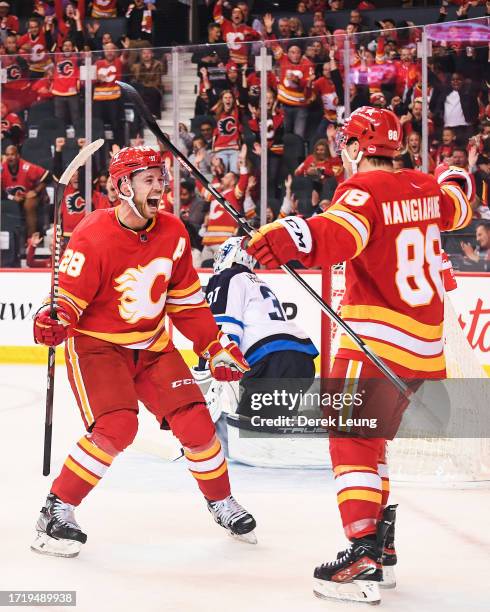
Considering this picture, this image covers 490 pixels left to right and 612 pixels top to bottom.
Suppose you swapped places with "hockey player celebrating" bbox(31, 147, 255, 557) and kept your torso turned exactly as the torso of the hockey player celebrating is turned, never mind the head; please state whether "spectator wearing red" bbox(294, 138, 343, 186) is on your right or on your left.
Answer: on your left

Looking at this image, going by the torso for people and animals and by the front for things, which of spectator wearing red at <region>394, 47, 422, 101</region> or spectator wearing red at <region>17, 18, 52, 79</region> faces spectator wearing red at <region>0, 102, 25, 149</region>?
spectator wearing red at <region>17, 18, 52, 79</region>

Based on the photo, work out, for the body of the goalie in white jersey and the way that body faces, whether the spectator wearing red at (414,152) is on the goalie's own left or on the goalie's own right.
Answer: on the goalie's own right

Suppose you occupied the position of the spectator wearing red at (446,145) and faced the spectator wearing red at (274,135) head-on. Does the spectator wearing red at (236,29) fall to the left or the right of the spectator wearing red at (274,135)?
right

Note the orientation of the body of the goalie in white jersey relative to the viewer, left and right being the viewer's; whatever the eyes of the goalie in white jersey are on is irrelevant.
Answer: facing away from the viewer and to the left of the viewer

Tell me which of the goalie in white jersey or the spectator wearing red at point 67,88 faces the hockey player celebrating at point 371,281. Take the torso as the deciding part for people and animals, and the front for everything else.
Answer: the spectator wearing red

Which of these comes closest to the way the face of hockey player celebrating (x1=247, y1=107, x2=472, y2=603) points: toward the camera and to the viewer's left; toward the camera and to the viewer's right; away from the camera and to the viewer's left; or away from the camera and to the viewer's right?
away from the camera and to the viewer's left

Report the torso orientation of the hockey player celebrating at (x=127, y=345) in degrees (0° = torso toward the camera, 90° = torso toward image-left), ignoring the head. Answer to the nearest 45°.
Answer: approximately 315°

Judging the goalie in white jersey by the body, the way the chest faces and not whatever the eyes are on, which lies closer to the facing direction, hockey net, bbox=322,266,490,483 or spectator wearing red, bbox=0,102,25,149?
the spectator wearing red

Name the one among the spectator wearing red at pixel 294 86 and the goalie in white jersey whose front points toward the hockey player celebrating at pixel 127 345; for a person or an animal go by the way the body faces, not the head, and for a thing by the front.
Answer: the spectator wearing red

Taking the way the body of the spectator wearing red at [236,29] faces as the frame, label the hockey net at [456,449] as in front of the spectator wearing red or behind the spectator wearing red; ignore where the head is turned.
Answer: in front

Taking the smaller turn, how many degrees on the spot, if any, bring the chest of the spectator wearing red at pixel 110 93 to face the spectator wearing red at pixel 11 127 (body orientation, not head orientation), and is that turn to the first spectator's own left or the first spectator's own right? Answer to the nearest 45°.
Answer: approximately 90° to the first spectator's own right

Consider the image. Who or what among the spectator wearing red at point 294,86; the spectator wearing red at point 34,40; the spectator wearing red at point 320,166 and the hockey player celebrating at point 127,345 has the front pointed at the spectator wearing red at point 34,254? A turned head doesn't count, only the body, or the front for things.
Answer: the spectator wearing red at point 34,40
